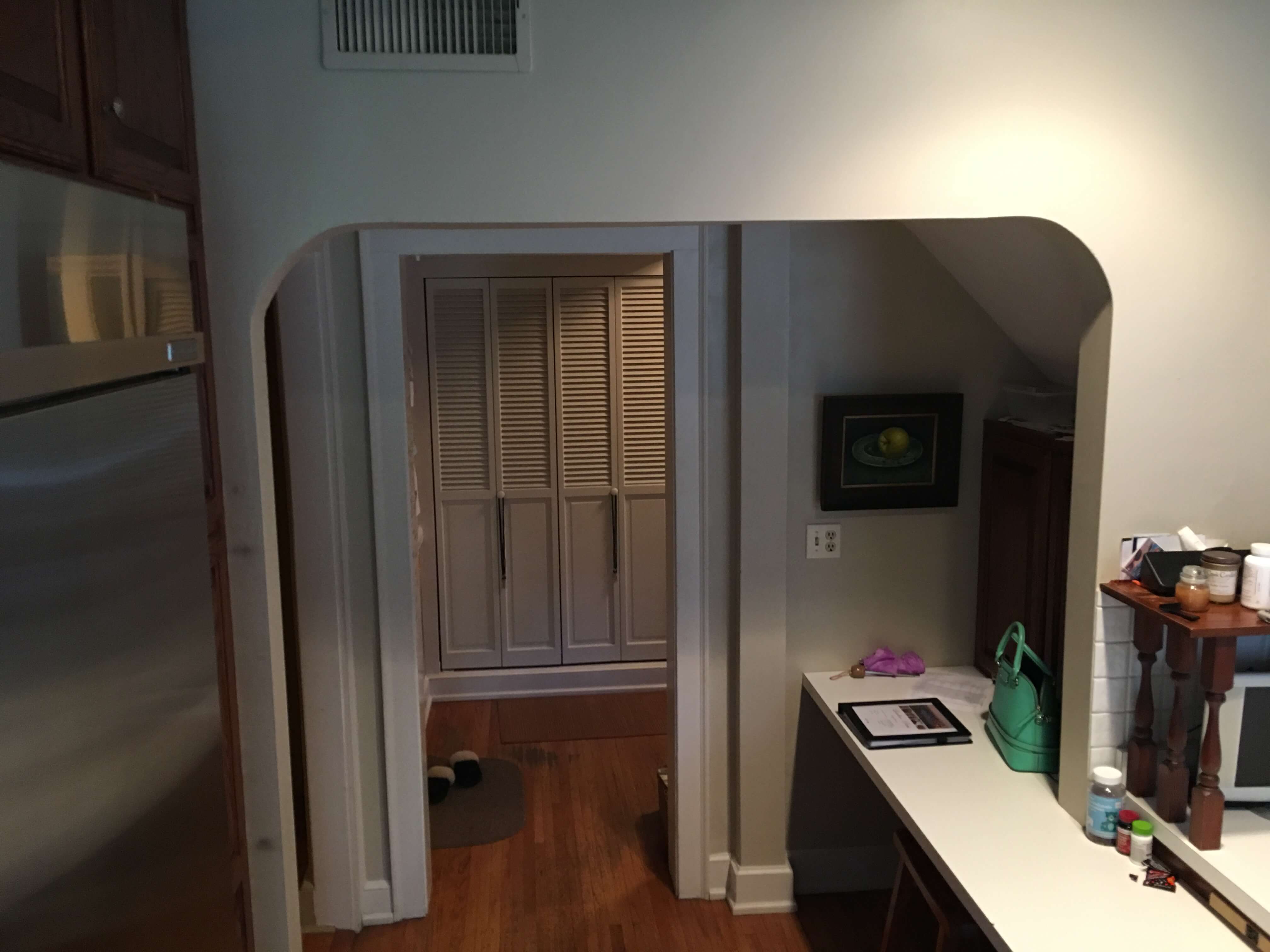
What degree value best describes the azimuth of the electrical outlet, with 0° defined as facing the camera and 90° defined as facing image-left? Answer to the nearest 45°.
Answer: approximately 0°

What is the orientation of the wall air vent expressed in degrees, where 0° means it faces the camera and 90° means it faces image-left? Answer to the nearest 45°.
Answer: approximately 0°

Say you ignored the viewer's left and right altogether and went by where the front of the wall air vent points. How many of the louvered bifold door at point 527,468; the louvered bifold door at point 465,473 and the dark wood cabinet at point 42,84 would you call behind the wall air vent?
2

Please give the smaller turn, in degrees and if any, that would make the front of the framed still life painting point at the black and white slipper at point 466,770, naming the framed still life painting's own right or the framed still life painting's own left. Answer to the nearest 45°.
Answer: approximately 90° to the framed still life painting's own right

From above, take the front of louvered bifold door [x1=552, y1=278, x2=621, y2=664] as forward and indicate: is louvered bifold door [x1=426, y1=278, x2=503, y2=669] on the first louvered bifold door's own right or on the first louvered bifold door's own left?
on the first louvered bifold door's own right

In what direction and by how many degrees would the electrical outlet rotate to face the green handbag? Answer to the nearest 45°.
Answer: approximately 45° to its left

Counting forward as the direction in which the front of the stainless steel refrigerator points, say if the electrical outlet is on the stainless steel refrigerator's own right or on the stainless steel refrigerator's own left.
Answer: on the stainless steel refrigerator's own left

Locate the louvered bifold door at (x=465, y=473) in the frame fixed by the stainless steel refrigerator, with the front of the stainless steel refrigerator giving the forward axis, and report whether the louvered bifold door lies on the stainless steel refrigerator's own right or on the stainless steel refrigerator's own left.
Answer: on the stainless steel refrigerator's own left
